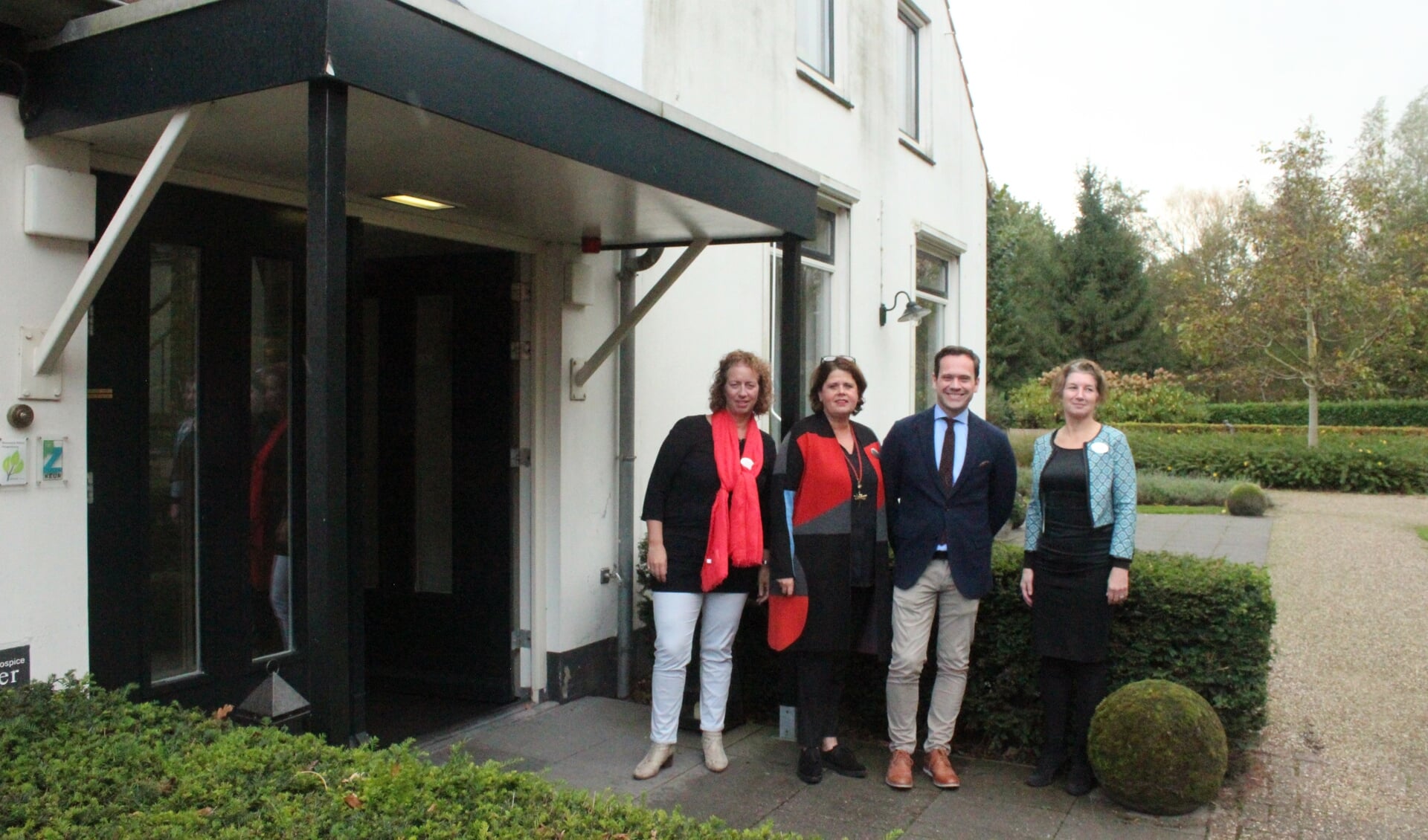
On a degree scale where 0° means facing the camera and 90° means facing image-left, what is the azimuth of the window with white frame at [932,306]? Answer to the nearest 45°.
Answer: approximately 315°

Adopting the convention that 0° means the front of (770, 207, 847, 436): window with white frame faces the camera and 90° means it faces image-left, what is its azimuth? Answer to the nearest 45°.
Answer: approximately 315°

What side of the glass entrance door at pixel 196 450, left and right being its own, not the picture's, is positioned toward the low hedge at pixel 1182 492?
left

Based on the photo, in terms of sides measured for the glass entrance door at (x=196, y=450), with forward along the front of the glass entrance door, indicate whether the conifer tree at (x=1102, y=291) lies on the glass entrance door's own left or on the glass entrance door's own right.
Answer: on the glass entrance door's own left

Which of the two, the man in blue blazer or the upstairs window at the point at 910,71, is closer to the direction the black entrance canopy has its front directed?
the man in blue blazer

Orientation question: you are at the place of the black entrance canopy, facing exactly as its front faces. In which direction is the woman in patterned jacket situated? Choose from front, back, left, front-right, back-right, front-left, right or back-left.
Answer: front-left

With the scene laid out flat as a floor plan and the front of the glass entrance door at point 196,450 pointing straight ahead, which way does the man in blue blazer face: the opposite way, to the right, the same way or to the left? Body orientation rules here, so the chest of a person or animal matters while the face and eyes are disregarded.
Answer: to the right

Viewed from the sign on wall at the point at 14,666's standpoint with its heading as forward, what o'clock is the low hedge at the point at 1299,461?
The low hedge is roughly at 10 o'clock from the sign on wall.

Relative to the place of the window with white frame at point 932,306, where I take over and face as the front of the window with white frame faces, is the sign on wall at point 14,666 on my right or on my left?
on my right

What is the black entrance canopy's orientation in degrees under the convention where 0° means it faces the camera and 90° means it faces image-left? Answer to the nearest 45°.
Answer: approximately 315°

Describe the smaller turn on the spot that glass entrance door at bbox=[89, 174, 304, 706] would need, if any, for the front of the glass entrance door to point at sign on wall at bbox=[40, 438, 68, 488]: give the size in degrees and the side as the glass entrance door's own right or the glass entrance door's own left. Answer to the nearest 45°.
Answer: approximately 90° to the glass entrance door's own right
